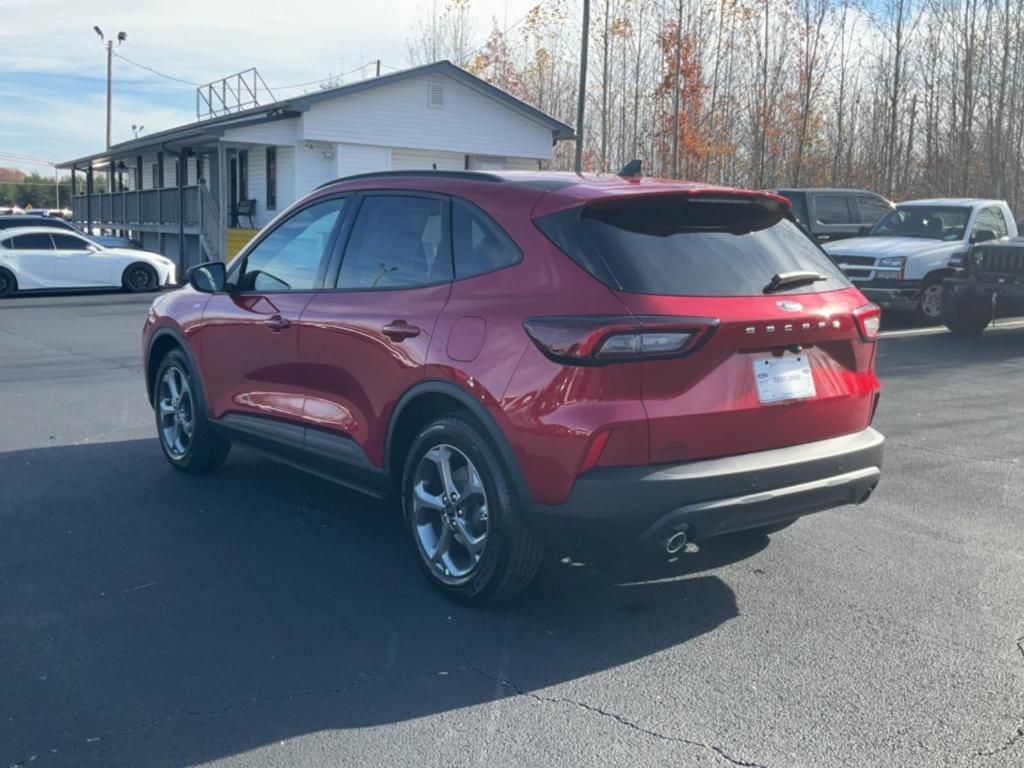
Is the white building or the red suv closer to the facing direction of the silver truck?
the red suv

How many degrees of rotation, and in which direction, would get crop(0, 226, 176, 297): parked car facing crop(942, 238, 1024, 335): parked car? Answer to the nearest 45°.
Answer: approximately 45° to its right

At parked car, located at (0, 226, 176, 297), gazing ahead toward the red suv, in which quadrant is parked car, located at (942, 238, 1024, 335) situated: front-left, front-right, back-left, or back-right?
front-left

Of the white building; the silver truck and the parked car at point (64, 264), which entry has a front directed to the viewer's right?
the parked car

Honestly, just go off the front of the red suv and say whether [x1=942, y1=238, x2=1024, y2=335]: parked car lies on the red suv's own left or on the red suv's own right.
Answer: on the red suv's own right

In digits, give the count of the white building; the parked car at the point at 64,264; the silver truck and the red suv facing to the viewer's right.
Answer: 1

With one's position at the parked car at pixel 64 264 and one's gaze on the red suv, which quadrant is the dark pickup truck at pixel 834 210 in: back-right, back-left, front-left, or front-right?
front-left

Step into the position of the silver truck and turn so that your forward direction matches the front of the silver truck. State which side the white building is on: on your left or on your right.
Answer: on your right

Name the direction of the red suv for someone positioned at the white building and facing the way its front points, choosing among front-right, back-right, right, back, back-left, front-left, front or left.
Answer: front-left

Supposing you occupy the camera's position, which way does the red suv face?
facing away from the viewer and to the left of the viewer

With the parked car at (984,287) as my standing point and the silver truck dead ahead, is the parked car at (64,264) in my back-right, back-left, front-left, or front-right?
front-left

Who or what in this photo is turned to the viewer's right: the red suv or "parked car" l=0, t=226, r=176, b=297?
the parked car

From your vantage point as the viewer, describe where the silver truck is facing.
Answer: facing the viewer and to the left of the viewer

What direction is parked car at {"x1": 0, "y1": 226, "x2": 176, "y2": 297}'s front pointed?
to the viewer's right
